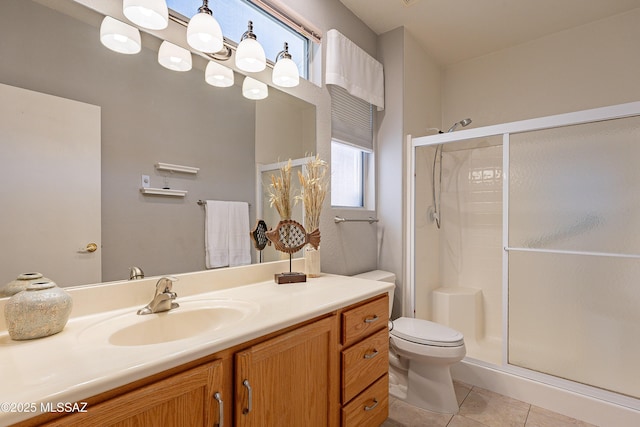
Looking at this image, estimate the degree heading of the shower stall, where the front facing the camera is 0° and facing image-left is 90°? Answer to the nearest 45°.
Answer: approximately 45°

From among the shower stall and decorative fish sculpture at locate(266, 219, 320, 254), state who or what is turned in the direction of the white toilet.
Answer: the shower stall

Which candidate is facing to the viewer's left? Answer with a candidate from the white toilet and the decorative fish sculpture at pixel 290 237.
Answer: the decorative fish sculpture

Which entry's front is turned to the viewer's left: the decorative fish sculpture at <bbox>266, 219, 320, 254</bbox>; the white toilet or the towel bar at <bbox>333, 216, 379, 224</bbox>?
the decorative fish sculpture

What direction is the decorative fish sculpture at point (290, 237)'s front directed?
to the viewer's left

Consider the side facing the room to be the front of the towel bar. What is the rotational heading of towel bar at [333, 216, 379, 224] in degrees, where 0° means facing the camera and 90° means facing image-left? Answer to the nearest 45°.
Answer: approximately 315°

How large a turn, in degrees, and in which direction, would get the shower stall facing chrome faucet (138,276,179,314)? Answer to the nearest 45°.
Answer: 0° — it already faces it
